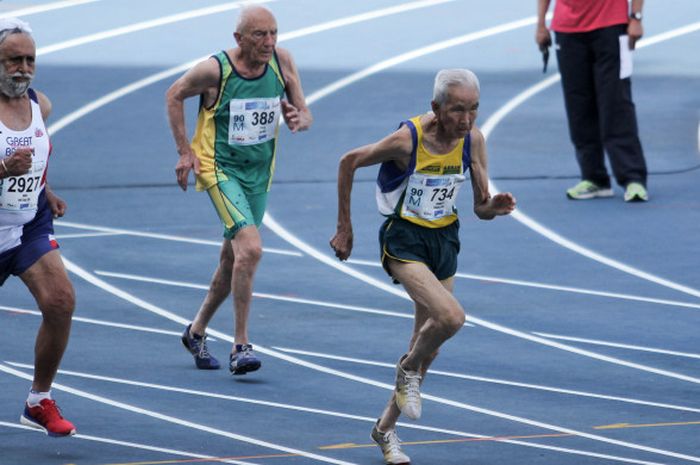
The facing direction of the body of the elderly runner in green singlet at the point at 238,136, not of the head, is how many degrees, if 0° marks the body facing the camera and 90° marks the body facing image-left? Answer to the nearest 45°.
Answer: approximately 315°
